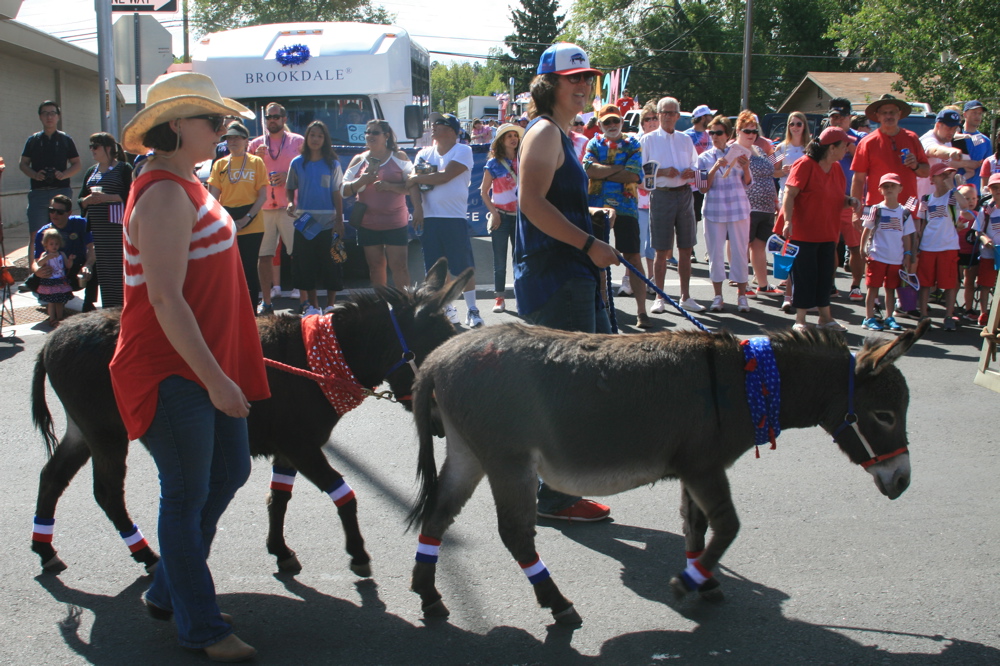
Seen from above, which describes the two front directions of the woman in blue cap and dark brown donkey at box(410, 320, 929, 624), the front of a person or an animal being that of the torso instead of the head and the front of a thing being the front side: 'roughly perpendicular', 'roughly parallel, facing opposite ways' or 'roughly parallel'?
roughly parallel

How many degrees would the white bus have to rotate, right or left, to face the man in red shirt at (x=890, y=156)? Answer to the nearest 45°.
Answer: approximately 45° to its left

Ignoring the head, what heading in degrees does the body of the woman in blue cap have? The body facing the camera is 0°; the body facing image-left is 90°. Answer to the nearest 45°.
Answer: approximately 270°

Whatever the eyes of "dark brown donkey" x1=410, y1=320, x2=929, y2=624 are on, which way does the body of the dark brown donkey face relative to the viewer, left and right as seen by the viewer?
facing to the right of the viewer

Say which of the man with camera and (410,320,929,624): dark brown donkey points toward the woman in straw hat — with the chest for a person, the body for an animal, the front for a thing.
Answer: the man with camera

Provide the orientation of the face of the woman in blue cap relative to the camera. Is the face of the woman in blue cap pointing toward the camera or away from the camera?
toward the camera

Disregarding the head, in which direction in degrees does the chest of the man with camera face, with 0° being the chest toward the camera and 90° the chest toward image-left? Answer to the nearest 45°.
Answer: approximately 0°

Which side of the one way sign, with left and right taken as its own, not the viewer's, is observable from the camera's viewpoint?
front

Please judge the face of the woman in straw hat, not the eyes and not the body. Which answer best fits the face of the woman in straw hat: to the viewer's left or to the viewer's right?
to the viewer's right

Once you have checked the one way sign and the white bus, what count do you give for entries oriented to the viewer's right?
0

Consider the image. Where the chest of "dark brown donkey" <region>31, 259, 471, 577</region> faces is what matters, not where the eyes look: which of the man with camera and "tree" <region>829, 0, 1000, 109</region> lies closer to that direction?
the tree

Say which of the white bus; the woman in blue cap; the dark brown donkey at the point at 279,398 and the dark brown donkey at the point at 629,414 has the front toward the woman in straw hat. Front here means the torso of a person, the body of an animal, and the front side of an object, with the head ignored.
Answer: the white bus

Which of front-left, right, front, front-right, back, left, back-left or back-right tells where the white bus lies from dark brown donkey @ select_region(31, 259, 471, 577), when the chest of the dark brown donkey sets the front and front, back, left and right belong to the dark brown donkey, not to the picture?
left

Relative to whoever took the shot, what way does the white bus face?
facing the viewer

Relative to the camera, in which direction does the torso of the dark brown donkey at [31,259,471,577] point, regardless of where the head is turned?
to the viewer's right

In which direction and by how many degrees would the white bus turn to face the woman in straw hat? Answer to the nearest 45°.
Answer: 0° — it already faces them

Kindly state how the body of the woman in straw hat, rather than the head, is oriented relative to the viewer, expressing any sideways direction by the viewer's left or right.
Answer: facing to the right of the viewer
